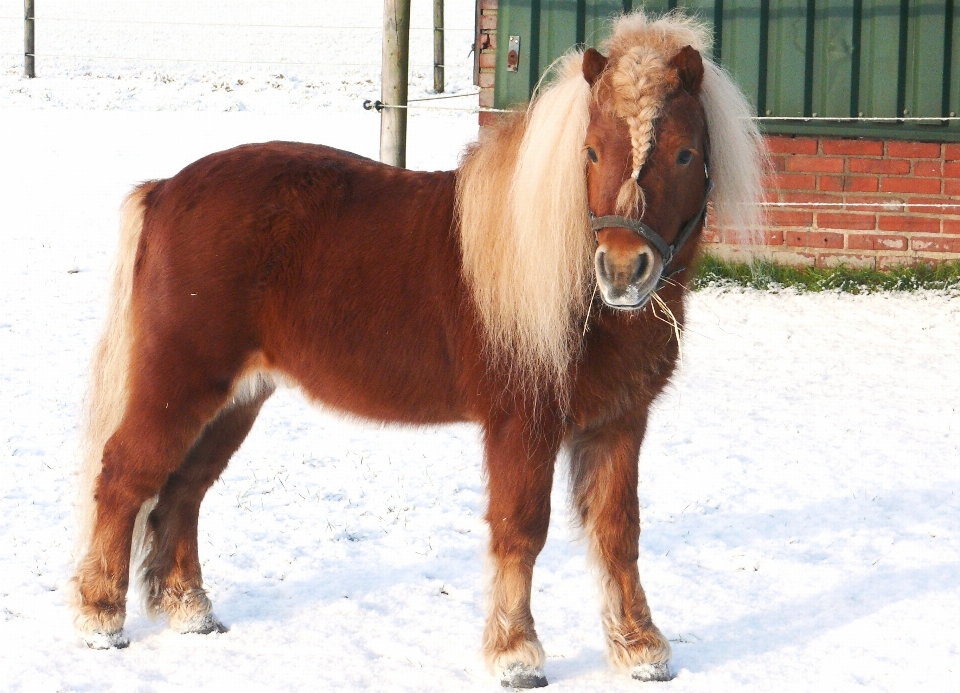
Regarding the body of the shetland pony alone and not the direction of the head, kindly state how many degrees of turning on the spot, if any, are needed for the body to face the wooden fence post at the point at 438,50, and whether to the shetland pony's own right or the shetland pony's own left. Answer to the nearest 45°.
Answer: approximately 135° to the shetland pony's own left

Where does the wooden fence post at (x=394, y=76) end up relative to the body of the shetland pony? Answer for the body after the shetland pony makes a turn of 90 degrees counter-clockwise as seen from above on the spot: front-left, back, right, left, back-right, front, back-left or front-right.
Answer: front-left

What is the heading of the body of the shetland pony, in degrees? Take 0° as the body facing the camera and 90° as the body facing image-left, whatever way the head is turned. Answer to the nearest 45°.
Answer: approximately 315°

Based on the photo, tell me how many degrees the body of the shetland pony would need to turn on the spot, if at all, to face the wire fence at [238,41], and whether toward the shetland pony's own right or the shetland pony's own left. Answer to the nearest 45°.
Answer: approximately 135° to the shetland pony's own left
